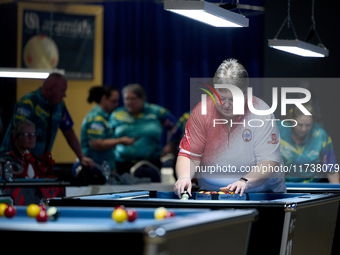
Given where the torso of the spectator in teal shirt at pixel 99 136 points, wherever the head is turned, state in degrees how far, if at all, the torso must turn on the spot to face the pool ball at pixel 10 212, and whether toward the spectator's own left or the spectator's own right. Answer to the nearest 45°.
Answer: approximately 90° to the spectator's own right

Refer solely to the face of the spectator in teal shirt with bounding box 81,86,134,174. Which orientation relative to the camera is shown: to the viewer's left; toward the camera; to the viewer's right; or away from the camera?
to the viewer's right

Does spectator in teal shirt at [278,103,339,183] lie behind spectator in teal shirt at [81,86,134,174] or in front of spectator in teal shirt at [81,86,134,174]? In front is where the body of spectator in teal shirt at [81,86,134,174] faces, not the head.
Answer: in front

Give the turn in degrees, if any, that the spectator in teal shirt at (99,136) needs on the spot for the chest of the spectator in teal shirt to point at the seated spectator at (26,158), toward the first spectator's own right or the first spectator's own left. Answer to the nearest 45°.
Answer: approximately 135° to the first spectator's own right

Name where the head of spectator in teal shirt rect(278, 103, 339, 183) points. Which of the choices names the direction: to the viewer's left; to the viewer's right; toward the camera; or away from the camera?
toward the camera
